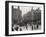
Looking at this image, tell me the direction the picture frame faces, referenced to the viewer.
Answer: facing the viewer and to the right of the viewer
